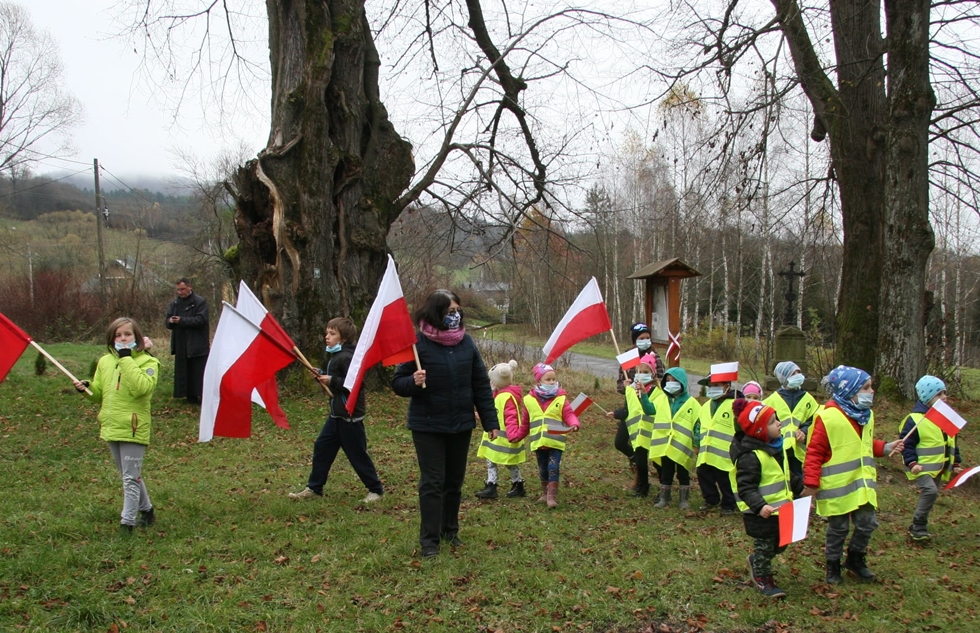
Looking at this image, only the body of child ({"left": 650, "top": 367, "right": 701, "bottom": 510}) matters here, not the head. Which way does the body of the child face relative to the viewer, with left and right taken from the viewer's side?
facing the viewer

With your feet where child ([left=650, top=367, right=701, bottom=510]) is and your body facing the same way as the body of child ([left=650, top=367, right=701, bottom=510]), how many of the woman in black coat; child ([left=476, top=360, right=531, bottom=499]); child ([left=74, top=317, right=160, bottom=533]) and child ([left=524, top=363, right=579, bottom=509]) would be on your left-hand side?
0

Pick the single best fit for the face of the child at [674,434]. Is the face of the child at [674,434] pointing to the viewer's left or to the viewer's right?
to the viewer's left

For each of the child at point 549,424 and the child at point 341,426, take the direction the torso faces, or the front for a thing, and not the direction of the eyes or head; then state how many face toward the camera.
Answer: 1

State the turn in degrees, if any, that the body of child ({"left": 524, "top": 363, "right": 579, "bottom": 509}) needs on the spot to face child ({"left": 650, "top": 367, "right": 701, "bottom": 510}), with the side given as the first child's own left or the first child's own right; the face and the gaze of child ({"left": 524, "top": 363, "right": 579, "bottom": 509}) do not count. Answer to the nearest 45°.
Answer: approximately 90° to the first child's own left

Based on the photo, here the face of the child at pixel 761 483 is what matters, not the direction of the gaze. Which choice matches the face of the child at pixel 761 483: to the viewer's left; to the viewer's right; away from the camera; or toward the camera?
to the viewer's right

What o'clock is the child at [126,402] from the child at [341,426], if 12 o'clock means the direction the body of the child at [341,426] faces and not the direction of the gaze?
the child at [126,402] is roughly at 11 o'clock from the child at [341,426].

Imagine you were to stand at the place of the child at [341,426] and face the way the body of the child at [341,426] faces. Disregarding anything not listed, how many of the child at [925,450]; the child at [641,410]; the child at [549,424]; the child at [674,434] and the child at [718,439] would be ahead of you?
0

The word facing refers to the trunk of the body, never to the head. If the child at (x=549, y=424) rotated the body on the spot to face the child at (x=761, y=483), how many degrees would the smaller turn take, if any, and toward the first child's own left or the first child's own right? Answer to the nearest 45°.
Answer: approximately 45° to the first child's own left

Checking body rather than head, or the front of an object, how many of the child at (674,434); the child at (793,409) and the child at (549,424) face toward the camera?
3

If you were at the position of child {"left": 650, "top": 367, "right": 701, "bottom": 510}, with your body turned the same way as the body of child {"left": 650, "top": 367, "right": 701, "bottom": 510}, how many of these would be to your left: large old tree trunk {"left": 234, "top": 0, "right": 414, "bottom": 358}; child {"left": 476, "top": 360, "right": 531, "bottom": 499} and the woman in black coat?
0

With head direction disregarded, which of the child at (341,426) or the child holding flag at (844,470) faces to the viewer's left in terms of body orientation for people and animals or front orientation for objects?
the child

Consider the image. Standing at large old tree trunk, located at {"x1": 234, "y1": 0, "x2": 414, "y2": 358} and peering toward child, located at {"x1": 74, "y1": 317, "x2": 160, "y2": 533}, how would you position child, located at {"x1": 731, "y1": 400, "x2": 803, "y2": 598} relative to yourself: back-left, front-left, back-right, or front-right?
front-left

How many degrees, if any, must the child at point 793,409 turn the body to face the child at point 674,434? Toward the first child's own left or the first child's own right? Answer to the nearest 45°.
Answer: approximately 90° to the first child's own right

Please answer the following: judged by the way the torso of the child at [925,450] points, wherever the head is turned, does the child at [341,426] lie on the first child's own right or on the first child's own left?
on the first child's own right

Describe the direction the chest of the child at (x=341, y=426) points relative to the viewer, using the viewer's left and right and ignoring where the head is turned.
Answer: facing to the left of the viewer

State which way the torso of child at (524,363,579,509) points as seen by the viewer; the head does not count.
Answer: toward the camera

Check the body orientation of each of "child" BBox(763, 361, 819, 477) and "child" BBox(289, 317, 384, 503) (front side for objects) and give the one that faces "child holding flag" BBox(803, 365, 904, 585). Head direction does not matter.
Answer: "child" BBox(763, 361, 819, 477)

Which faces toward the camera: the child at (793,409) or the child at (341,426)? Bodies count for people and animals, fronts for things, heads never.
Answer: the child at (793,409)
